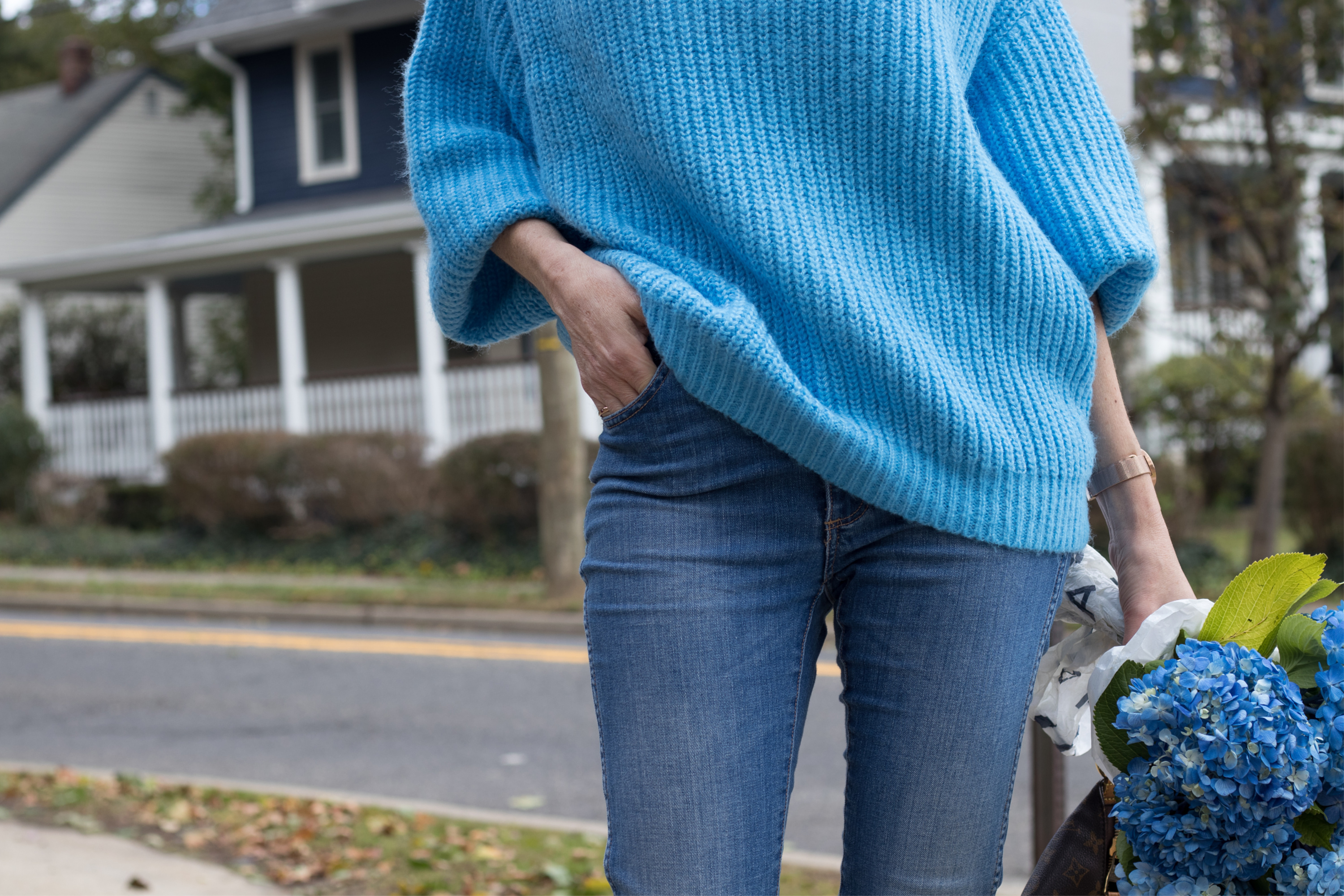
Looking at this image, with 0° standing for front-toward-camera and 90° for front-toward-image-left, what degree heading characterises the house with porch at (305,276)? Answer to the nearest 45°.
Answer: approximately 0°

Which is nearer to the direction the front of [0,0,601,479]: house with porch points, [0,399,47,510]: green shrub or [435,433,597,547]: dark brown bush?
the dark brown bush

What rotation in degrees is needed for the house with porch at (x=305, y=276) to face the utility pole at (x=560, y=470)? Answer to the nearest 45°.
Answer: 0° — it already faces it

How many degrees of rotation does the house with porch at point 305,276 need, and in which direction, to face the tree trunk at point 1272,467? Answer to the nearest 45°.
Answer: approximately 45° to its left

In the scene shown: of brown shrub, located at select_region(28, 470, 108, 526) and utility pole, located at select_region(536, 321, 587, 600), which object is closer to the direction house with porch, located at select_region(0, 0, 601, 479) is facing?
the utility pole

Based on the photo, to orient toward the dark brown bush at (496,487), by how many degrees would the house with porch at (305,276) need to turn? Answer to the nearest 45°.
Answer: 0° — it already faces it

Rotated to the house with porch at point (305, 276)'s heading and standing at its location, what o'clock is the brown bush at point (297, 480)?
The brown bush is roughly at 12 o'clock from the house with porch.
